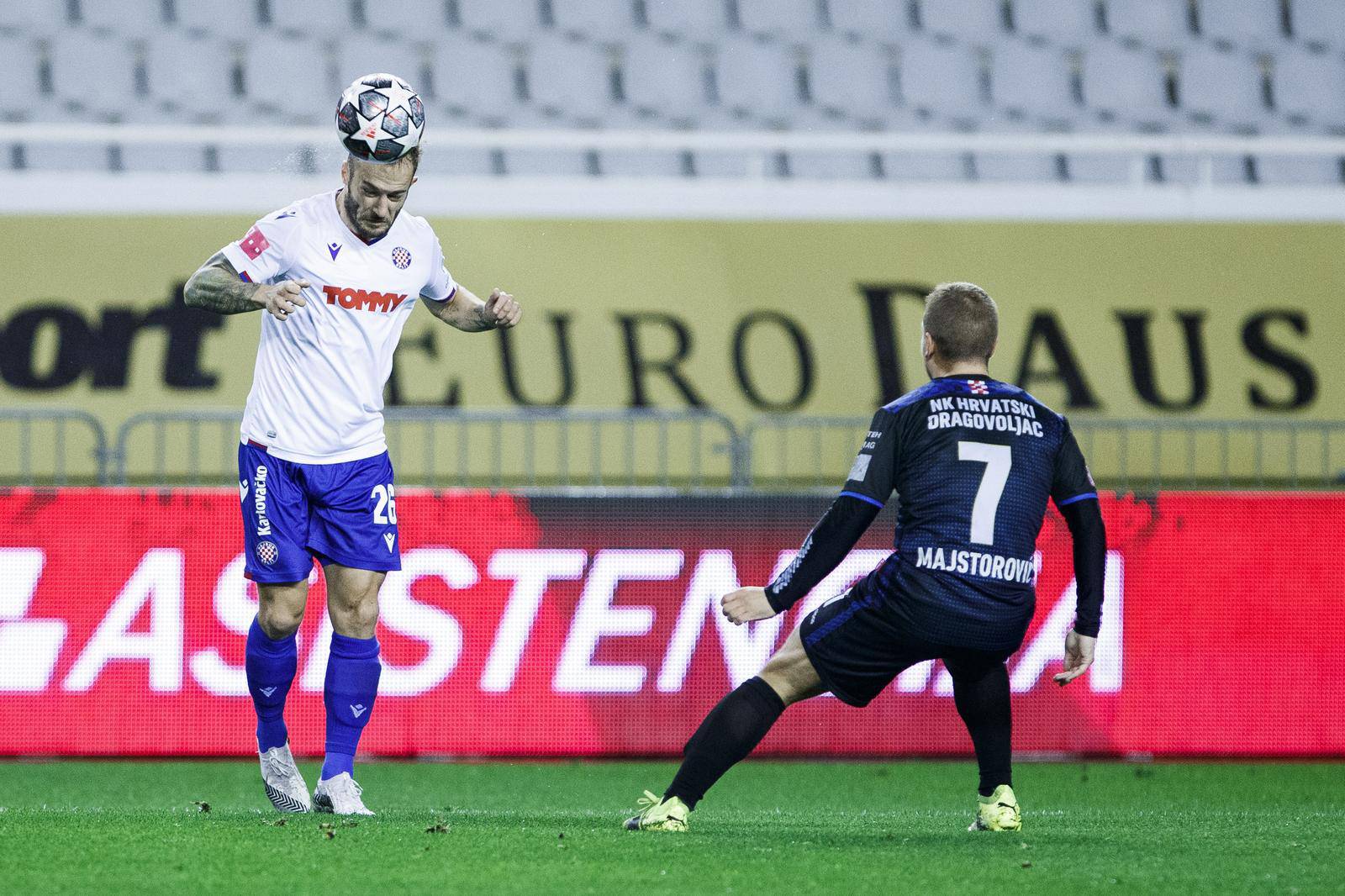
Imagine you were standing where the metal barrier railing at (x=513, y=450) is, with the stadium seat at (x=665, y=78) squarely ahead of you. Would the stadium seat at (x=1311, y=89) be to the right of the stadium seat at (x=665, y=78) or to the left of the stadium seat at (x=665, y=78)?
right

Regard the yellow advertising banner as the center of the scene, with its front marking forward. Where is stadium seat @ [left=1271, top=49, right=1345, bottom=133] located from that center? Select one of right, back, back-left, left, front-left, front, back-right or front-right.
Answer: back-left

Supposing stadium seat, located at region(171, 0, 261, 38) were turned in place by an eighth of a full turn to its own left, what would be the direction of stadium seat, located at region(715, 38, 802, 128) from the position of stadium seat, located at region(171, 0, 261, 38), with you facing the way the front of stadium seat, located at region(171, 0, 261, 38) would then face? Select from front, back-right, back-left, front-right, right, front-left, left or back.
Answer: front-left

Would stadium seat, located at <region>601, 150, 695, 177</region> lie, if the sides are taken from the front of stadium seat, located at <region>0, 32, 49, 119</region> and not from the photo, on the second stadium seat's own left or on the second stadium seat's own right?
on the second stadium seat's own left

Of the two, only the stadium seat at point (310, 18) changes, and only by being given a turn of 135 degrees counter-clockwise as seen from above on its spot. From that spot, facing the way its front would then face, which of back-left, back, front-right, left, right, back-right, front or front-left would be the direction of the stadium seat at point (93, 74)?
back-left

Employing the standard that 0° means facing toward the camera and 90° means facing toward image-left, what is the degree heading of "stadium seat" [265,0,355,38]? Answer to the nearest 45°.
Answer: approximately 0°

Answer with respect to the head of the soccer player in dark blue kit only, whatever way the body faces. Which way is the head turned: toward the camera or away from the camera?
away from the camera

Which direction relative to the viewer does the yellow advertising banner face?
toward the camera

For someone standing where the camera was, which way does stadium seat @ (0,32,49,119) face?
facing the viewer

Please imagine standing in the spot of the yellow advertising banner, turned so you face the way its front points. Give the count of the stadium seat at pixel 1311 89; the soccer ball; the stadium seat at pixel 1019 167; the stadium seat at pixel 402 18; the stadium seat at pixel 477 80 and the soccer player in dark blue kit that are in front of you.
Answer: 2

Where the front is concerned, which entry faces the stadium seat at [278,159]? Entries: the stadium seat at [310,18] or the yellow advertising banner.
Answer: the stadium seat at [310,18]

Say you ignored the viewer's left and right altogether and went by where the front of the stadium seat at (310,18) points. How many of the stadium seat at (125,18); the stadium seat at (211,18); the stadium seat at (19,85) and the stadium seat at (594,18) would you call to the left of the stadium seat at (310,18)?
1

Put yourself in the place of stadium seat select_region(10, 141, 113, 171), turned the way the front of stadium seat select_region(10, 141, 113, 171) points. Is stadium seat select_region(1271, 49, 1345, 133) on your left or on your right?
on your left

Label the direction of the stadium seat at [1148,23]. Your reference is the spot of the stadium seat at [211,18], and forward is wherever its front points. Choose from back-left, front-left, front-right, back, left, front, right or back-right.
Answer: left

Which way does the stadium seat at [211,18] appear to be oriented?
toward the camera
